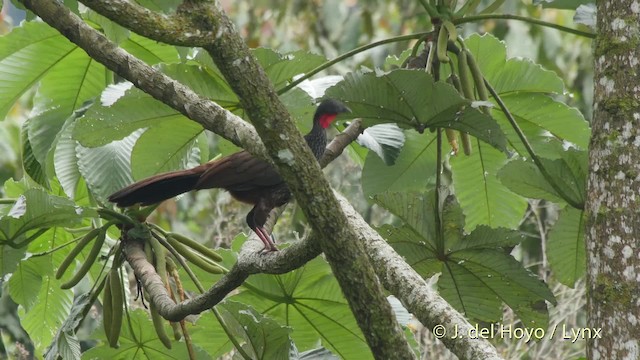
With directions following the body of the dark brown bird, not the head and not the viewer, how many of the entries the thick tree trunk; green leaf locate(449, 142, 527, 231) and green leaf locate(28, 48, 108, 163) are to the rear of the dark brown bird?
1

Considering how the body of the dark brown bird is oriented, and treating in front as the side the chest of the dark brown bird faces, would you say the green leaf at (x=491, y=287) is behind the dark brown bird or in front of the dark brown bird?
in front

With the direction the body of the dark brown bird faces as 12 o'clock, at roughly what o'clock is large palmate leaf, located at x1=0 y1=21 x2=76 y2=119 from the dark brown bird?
The large palmate leaf is roughly at 6 o'clock from the dark brown bird.

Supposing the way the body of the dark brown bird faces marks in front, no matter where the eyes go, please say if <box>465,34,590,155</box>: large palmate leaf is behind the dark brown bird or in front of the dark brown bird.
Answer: in front

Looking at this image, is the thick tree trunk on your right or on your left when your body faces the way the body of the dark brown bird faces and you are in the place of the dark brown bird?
on your right

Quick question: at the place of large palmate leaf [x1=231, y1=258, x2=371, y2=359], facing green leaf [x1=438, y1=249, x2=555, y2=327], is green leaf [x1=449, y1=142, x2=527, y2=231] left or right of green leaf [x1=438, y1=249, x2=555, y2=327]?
left

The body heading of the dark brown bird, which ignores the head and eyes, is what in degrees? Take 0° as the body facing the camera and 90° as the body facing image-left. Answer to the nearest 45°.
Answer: approximately 270°

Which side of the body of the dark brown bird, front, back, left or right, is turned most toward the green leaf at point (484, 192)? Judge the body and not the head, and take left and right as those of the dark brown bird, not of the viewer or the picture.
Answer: front

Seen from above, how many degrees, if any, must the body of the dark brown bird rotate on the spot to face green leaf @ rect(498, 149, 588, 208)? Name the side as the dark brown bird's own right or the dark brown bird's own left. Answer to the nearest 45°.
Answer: approximately 45° to the dark brown bird's own right

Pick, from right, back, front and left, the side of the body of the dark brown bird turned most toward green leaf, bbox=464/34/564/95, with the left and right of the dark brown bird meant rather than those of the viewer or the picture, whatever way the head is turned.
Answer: front

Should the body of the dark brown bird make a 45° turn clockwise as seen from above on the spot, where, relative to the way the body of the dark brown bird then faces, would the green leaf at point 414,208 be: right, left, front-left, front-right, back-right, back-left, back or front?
front

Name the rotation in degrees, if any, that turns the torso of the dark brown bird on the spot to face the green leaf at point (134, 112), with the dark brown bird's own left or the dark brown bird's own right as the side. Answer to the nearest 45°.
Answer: approximately 135° to the dark brown bird's own right

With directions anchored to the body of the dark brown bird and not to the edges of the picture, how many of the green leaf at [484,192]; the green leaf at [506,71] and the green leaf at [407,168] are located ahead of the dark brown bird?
3

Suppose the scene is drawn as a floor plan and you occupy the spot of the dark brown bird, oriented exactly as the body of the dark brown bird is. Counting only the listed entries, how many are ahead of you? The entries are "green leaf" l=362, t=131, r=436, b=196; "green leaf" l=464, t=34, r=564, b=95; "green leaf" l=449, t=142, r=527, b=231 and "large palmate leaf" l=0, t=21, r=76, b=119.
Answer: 3
